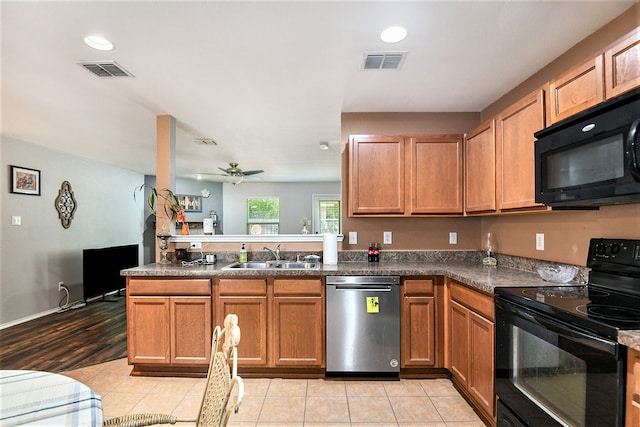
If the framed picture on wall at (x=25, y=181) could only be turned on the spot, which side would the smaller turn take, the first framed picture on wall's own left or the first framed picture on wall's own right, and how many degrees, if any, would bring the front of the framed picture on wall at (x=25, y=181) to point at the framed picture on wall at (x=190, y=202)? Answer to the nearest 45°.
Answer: approximately 90° to the first framed picture on wall's own left

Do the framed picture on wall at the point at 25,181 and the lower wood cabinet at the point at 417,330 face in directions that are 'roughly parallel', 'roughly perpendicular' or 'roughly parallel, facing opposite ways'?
roughly perpendicular

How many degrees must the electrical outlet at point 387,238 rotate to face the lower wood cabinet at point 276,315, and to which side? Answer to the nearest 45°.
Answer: approximately 45° to its right

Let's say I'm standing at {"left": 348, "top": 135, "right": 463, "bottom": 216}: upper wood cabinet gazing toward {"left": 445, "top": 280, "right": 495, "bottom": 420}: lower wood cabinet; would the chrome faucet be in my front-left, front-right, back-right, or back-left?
back-right

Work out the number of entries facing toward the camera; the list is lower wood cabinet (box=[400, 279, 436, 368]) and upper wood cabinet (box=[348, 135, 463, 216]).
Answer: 2

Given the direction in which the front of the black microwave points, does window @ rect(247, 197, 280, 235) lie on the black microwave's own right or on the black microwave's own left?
on the black microwave's own right
